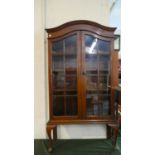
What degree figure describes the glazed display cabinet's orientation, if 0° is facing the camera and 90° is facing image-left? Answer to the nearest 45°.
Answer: approximately 0°
